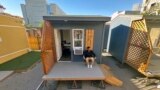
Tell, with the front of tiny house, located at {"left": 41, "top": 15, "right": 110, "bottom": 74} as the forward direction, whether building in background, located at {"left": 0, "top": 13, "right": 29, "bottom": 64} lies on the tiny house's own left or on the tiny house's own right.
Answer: on the tiny house's own right

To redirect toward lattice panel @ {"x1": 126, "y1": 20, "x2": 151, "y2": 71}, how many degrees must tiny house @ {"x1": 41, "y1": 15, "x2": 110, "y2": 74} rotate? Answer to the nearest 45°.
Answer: approximately 90° to its left

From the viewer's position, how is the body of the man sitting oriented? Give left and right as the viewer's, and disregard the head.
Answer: facing the viewer

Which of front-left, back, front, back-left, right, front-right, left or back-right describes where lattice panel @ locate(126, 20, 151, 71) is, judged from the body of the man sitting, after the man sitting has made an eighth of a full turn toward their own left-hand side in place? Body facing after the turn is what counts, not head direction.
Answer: front-left

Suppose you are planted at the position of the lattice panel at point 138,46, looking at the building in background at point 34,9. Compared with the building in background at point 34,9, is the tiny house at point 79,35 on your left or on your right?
left

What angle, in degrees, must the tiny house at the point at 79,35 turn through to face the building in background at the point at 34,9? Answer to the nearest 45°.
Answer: approximately 135° to its right

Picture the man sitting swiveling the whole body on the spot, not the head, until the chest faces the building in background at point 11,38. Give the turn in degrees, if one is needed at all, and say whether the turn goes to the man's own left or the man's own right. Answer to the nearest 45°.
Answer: approximately 90° to the man's own right

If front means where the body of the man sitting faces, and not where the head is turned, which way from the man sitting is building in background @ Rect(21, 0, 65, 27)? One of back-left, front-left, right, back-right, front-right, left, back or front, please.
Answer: back-right
